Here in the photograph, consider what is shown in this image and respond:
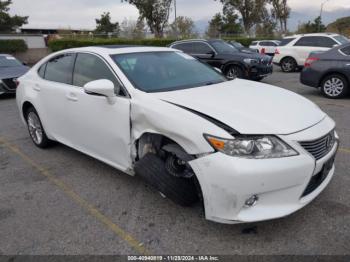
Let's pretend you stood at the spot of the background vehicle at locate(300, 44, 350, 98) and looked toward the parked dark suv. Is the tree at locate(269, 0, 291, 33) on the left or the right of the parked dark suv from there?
right

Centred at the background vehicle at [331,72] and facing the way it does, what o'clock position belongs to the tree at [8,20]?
The tree is roughly at 7 o'clock from the background vehicle.

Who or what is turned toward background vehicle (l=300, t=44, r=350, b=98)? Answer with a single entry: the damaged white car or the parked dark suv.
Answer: the parked dark suv

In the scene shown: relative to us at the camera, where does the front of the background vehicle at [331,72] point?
facing to the right of the viewer

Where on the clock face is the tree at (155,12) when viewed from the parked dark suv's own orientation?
The tree is roughly at 7 o'clock from the parked dark suv.

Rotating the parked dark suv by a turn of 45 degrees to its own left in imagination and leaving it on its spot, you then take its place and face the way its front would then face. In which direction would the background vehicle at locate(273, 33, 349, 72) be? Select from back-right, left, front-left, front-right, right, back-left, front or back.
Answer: front-left

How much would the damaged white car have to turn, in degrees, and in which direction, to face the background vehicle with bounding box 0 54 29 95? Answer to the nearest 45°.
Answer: approximately 180°

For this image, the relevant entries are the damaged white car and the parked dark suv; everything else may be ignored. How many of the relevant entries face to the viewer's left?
0

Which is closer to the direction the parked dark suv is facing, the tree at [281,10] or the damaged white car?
the damaged white car

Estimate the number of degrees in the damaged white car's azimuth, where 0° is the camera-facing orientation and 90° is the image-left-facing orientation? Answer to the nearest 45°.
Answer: approximately 315°

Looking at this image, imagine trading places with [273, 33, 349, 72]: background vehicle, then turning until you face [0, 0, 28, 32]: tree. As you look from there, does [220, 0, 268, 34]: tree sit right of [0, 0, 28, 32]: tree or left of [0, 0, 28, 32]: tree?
right
